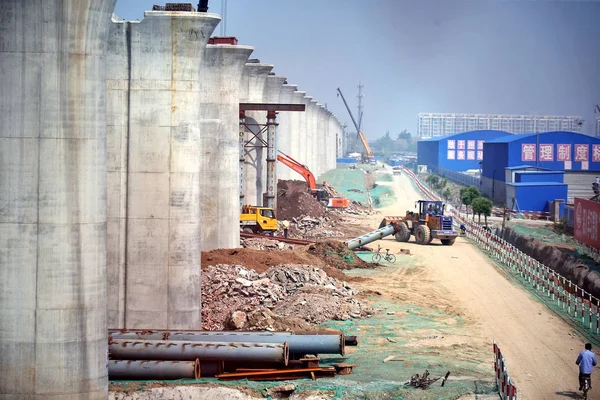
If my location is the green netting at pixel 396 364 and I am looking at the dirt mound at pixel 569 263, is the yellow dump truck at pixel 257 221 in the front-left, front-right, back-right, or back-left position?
front-left

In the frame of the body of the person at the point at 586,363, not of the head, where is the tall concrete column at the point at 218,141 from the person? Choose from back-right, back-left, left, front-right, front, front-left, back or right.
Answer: front-left

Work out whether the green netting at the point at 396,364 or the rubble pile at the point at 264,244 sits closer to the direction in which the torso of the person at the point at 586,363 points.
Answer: the rubble pile

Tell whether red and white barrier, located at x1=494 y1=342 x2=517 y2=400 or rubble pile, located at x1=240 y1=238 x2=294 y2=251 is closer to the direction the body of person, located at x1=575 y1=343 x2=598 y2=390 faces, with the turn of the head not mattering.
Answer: the rubble pile

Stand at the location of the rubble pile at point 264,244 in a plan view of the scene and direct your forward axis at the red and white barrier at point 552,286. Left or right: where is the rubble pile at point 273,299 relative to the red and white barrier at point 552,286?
right

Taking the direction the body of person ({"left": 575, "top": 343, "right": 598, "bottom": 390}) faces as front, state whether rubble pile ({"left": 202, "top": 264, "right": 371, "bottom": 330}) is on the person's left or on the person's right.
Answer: on the person's left

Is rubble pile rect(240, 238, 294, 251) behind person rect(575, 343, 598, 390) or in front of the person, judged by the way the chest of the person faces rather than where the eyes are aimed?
in front

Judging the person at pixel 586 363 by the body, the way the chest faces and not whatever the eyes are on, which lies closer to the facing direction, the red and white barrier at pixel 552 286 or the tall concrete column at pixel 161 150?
the red and white barrier

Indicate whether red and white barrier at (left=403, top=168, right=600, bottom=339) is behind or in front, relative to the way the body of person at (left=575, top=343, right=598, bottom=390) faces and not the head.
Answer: in front

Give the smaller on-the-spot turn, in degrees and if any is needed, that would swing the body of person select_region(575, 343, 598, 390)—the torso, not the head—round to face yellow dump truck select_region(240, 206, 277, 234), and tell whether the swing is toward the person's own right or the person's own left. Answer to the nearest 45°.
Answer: approximately 45° to the person's own left

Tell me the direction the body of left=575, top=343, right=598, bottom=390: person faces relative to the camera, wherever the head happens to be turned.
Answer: away from the camera

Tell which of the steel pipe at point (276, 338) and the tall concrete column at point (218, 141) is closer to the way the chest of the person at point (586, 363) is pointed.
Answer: the tall concrete column

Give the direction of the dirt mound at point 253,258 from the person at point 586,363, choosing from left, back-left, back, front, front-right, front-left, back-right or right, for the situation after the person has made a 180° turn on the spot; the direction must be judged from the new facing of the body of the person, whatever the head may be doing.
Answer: back-right

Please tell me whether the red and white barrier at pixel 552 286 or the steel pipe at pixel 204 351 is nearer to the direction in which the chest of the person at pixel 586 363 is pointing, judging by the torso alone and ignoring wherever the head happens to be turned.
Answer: the red and white barrier
